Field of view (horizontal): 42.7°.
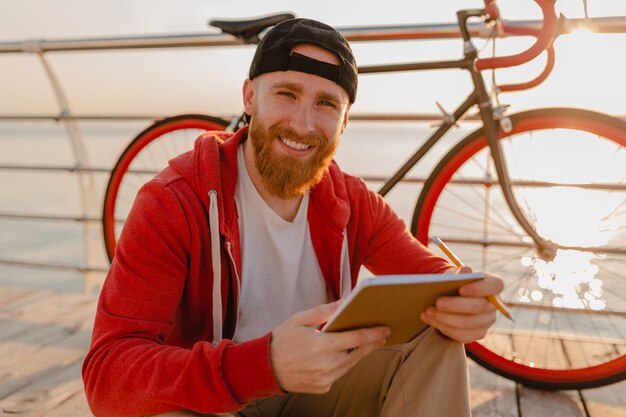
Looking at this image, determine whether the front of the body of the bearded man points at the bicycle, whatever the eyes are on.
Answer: no

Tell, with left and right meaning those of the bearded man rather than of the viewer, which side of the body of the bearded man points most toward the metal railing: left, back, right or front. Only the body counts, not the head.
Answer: back

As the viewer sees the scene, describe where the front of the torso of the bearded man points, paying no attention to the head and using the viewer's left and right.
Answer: facing the viewer and to the right of the viewer
